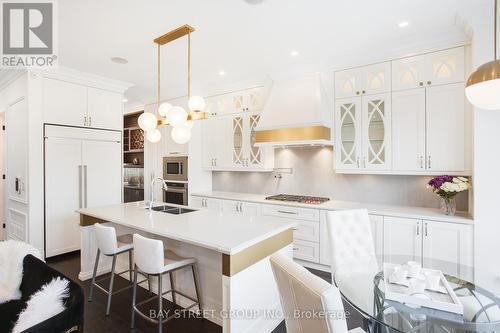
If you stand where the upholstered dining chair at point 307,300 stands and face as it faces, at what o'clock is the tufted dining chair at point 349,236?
the tufted dining chair at point 349,236 is roughly at 11 o'clock from the upholstered dining chair at point 307,300.

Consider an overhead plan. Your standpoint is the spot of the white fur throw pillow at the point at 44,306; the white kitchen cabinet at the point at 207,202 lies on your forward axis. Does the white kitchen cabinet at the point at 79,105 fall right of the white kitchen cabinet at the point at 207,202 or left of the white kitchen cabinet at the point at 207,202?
left

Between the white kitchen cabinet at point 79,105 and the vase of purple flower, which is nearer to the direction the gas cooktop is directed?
the white kitchen cabinet

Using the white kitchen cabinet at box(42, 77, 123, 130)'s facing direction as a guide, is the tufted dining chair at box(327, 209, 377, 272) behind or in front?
in front

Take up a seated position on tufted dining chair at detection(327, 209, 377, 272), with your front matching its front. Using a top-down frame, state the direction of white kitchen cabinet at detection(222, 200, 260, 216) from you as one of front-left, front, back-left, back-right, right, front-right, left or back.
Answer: back

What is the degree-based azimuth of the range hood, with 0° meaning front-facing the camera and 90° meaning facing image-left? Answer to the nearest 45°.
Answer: approximately 45°

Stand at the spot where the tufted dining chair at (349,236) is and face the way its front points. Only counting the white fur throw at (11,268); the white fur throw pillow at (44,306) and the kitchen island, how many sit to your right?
3

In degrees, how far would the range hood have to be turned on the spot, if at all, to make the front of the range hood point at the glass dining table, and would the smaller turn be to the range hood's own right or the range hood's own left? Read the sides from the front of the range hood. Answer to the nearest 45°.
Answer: approximately 45° to the range hood's own left

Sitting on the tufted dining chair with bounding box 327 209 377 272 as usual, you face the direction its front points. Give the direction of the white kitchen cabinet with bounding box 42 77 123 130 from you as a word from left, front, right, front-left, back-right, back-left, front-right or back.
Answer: back-right

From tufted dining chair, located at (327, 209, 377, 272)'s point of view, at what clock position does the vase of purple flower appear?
The vase of purple flower is roughly at 9 o'clock from the tufted dining chair.

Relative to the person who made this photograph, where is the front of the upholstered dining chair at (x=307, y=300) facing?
facing away from the viewer and to the right of the viewer

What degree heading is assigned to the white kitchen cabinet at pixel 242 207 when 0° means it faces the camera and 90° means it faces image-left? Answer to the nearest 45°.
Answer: approximately 45°

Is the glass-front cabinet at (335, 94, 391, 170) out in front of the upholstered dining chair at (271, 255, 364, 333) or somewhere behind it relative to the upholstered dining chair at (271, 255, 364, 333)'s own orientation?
in front

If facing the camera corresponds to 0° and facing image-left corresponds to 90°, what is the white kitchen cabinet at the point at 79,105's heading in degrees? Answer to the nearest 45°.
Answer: approximately 315°
